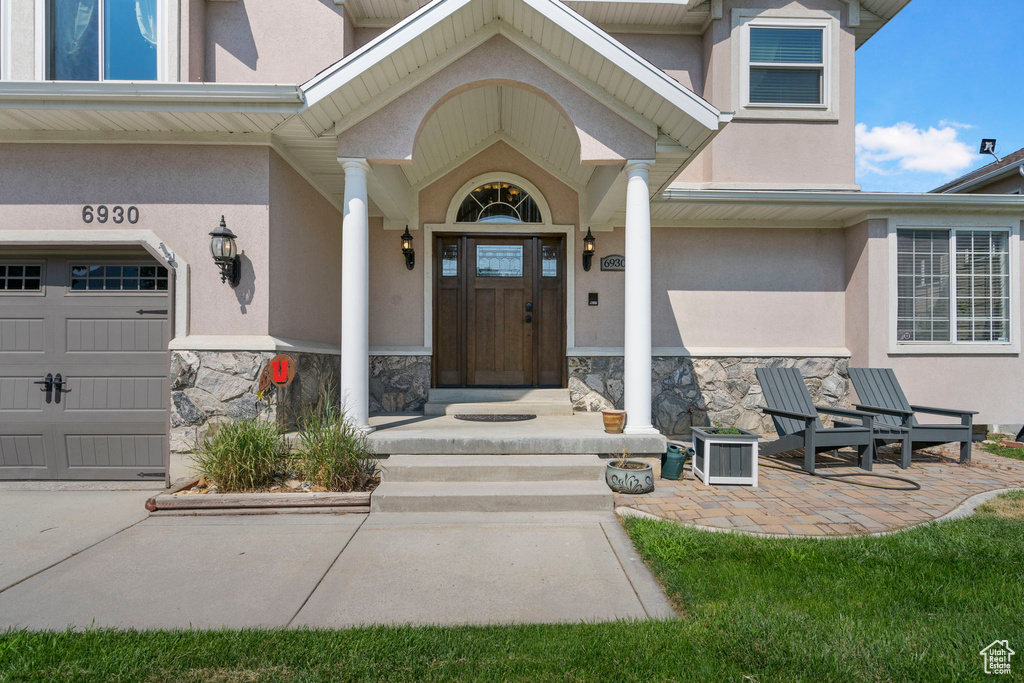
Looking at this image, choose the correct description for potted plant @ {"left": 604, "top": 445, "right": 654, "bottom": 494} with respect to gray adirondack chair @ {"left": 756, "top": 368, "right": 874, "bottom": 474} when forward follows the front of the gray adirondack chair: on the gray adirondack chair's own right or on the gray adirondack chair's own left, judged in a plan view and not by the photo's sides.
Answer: on the gray adirondack chair's own right

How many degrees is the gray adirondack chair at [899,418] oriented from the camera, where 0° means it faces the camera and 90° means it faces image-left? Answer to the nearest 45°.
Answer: approximately 315°

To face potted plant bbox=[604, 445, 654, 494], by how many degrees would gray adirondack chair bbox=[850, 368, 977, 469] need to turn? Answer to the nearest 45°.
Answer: approximately 90° to its right

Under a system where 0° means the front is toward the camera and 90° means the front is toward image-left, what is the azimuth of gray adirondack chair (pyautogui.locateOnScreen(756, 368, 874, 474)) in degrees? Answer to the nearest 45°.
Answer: approximately 315°

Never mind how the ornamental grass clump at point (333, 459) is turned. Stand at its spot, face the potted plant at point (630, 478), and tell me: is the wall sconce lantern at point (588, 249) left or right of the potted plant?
left

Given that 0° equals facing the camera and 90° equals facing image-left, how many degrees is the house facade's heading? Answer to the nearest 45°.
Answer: approximately 0°

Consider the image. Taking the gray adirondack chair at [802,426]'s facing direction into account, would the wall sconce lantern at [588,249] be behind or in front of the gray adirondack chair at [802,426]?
behind

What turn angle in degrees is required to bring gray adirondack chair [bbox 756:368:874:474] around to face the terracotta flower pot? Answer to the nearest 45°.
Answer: approximately 90° to its right

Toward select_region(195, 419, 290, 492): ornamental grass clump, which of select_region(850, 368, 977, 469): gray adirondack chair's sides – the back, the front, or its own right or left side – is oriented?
right
